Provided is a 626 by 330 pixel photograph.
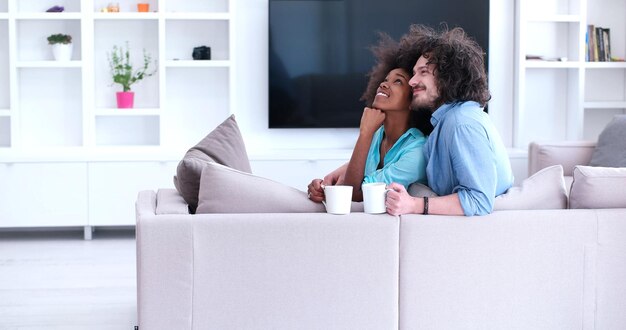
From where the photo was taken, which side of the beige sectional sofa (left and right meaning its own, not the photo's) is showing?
back

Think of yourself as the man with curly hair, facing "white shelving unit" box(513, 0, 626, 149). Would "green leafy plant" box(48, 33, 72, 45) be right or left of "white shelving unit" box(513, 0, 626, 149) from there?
left

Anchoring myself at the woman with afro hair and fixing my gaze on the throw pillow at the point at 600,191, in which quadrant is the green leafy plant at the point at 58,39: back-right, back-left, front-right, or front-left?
back-left

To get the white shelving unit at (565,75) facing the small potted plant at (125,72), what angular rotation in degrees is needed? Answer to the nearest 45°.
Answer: approximately 45° to its right

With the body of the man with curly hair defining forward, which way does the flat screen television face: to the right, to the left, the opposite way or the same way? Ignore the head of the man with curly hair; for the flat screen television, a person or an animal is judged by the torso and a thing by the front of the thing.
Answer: to the left

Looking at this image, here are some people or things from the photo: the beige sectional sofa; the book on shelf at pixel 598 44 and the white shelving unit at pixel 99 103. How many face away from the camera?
1

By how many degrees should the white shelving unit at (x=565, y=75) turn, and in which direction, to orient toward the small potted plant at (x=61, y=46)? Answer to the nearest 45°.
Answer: approximately 45° to its right

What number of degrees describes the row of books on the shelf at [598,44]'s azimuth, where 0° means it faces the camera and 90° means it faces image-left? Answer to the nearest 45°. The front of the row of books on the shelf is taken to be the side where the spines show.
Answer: approximately 0°

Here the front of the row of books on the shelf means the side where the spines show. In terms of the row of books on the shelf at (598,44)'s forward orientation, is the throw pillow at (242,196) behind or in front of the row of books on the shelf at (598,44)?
in front

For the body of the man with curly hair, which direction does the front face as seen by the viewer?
to the viewer's left

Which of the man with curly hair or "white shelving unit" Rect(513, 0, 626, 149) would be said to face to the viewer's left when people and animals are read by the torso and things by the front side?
the man with curly hair

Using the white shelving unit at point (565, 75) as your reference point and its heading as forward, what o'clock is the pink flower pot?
The pink flower pot is roughly at 2 o'clock from the white shelving unit.

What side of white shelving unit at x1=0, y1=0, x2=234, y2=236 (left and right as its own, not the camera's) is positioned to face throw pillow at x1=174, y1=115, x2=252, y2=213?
front
